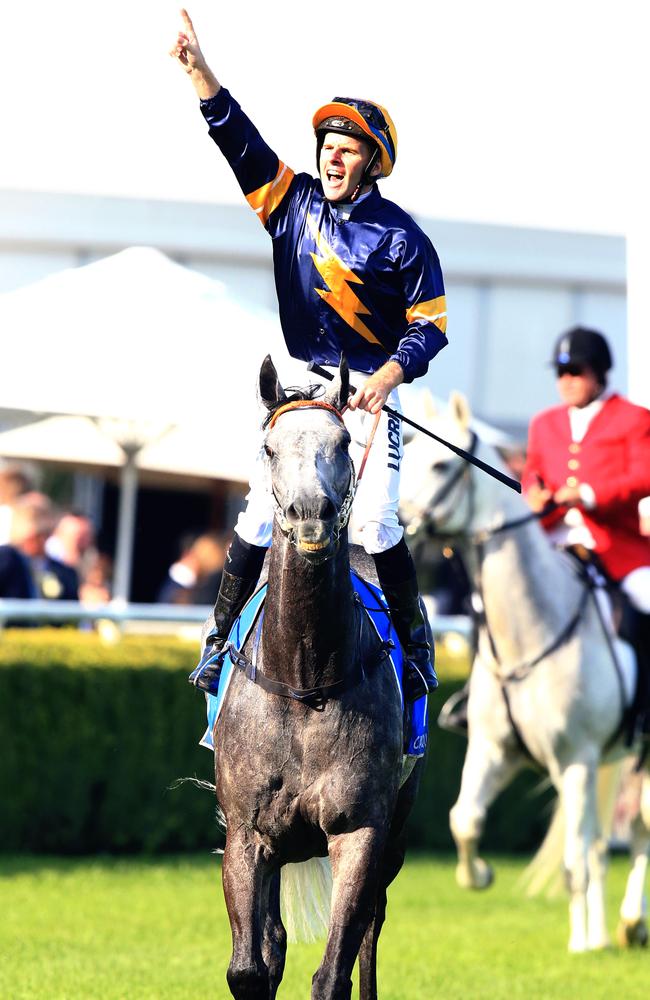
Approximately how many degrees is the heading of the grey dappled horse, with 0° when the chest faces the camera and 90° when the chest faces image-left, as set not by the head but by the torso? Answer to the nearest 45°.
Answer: approximately 0°

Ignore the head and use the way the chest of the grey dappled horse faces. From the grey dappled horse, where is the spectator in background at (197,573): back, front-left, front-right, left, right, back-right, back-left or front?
back

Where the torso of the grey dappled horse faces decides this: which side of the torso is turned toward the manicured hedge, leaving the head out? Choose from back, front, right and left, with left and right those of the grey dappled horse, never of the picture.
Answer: back

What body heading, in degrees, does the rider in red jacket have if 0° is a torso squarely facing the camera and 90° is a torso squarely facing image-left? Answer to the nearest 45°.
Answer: approximately 45°

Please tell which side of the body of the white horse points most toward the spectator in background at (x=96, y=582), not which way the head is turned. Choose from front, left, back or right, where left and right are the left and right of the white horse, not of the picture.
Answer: right
